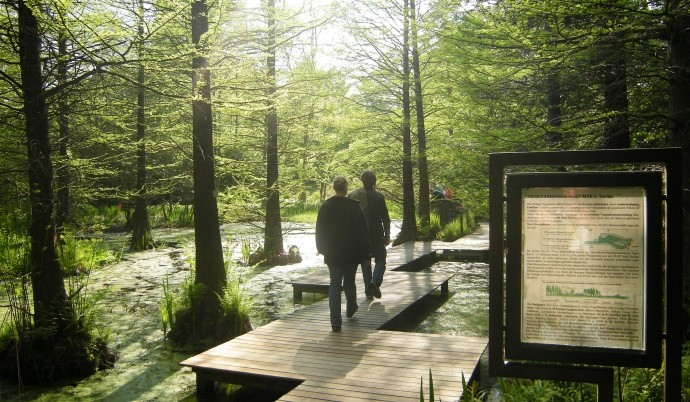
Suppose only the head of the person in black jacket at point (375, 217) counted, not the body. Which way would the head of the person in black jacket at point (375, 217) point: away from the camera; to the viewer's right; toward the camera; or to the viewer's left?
away from the camera

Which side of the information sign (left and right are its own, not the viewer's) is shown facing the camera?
front

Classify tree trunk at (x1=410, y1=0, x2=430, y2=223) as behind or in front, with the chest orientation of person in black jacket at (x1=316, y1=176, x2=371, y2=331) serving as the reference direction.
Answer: in front

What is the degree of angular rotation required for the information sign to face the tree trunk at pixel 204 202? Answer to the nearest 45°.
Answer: approximately 135° to its right

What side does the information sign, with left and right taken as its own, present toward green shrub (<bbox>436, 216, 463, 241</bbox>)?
back

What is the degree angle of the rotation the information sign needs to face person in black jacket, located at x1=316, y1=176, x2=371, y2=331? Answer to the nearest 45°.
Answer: approximately 135° to its right

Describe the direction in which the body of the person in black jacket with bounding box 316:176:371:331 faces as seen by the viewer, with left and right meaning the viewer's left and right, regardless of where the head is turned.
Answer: facing away from the viewer

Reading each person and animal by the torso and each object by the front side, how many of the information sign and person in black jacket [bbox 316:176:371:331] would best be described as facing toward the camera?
1

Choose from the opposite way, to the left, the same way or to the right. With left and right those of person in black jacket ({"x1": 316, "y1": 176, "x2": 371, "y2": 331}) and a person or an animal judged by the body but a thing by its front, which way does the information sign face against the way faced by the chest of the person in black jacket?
the opposite way

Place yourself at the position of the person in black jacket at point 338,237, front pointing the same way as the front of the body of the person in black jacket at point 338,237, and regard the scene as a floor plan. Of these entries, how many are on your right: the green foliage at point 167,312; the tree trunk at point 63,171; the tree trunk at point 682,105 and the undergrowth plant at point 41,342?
1

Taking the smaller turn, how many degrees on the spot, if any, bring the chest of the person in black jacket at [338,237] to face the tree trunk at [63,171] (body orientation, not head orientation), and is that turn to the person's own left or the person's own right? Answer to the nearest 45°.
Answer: approximately 45° to the person's own left

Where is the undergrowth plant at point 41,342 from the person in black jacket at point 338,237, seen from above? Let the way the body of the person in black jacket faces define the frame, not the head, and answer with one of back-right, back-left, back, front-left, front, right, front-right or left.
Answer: left

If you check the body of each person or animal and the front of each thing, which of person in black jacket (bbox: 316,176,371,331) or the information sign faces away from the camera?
the person in black jacket

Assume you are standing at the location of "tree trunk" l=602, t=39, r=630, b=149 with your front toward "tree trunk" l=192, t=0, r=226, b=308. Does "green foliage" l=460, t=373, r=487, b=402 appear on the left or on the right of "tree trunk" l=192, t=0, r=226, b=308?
left
